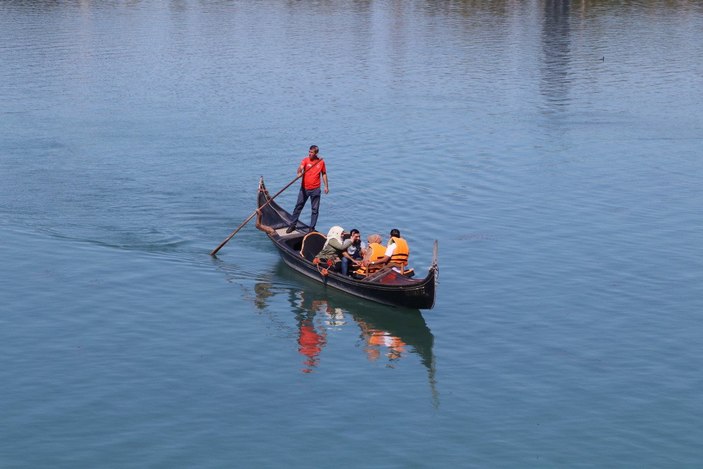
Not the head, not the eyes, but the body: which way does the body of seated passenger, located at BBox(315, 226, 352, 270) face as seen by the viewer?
to the viewer's right

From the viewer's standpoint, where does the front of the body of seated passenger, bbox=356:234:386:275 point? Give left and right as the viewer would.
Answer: facing away from the viewer and to the left of the viewer

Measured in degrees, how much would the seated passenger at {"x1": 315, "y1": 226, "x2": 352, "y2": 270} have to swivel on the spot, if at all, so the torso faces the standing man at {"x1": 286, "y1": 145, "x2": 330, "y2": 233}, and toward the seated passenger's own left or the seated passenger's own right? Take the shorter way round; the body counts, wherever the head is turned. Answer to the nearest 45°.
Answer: approximately 90° to the seated passenger's own left

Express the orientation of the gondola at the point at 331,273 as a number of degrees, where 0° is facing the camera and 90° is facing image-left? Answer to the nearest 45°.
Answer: approximately 315°

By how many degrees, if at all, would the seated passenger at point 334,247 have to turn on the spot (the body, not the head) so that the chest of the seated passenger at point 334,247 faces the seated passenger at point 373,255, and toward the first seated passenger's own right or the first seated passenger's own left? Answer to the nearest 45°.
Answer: approximately 45° to the first seated passenger's own right

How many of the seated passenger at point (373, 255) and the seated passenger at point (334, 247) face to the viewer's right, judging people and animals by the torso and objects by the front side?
1

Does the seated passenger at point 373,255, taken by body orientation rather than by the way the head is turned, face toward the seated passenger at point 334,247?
yes

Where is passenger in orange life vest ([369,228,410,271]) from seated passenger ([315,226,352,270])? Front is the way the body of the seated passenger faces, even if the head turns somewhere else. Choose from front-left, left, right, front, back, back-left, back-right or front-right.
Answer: front-right
